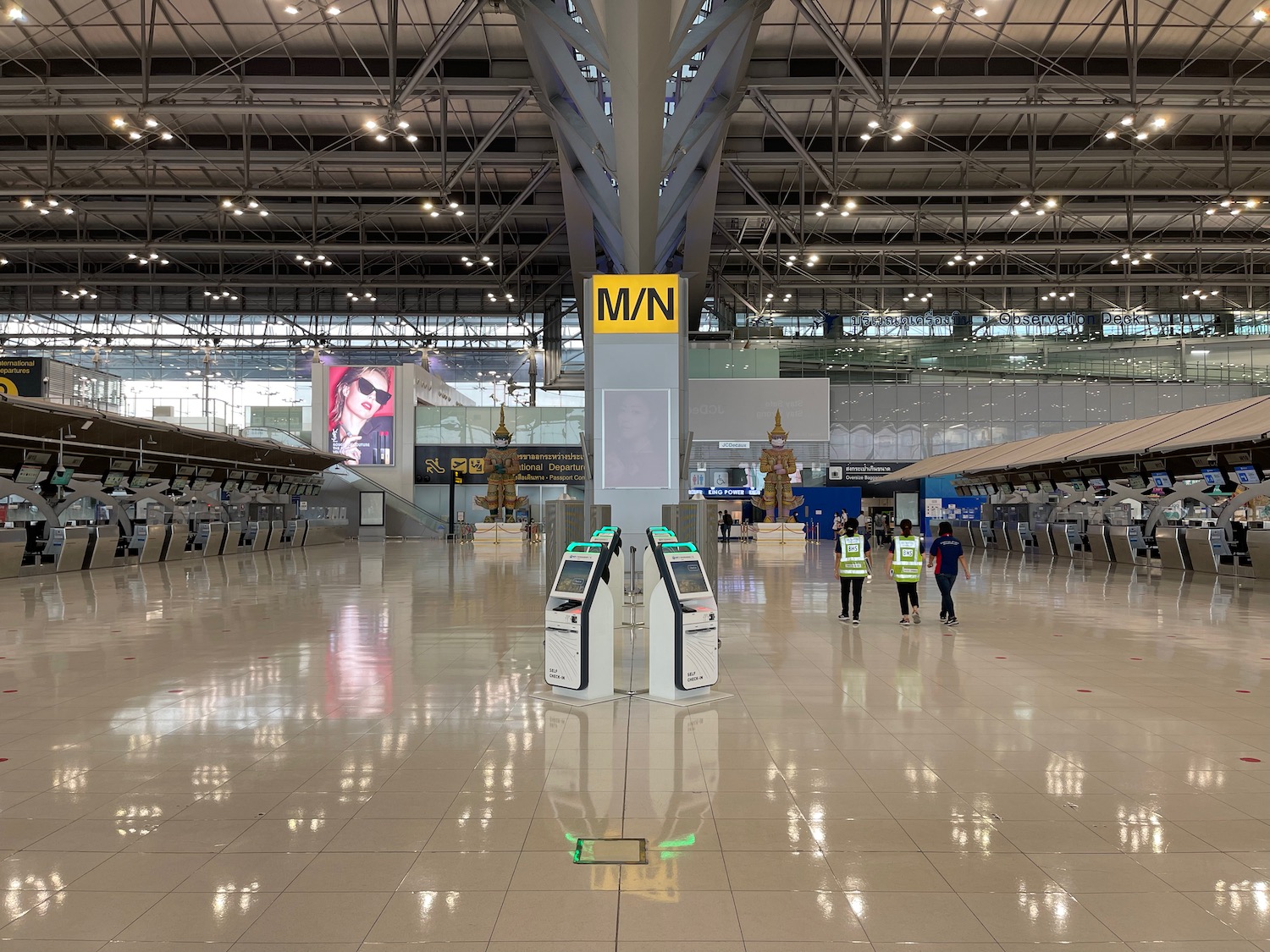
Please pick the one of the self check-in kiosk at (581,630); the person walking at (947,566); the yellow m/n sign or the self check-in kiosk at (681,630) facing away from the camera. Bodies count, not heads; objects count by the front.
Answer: the person walking

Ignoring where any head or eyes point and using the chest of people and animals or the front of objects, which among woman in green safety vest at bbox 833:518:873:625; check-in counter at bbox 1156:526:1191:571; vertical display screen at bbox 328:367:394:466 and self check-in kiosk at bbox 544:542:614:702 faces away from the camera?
the woman in green safety vest

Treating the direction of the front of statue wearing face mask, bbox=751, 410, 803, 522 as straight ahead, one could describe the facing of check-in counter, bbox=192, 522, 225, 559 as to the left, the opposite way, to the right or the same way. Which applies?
to the left

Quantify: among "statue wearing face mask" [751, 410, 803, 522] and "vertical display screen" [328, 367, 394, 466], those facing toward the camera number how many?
2

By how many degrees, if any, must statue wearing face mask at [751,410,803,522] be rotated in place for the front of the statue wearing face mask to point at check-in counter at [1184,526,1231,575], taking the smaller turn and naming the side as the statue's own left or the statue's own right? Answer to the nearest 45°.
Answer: approximately 45° to the statue's own left

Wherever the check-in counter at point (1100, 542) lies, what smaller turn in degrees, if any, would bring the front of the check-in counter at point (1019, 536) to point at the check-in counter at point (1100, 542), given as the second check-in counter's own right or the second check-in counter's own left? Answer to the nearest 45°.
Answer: approximately 90° to the second check-in counter's own left

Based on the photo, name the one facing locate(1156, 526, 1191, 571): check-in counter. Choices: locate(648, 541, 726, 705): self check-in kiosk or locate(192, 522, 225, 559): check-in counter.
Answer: locate(192, 522, 225, 559): check-in counter

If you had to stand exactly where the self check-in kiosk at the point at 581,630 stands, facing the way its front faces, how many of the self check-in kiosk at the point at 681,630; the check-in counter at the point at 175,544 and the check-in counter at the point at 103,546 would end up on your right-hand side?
2

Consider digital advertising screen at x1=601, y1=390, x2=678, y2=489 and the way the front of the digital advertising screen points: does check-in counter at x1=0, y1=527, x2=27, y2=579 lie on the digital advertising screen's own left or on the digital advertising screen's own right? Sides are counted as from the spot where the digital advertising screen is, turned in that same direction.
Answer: on the digital advertising screen's own right

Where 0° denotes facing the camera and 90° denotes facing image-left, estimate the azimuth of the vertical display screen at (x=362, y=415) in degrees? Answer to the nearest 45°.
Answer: approximately 0°
